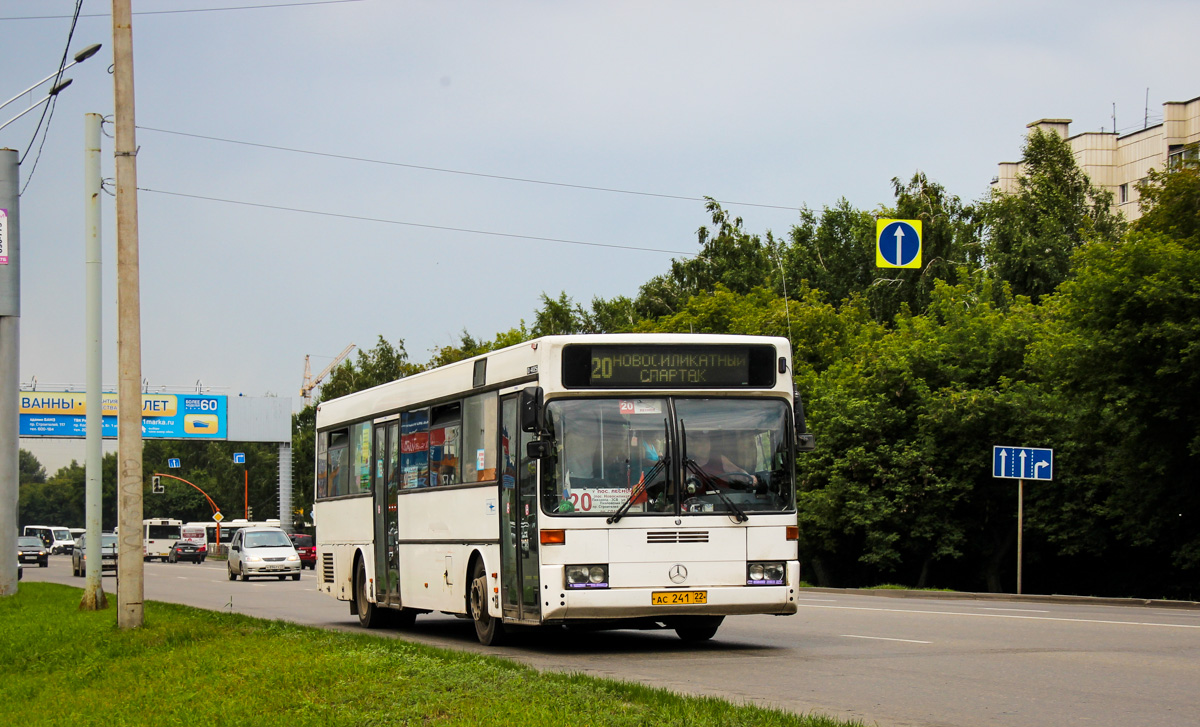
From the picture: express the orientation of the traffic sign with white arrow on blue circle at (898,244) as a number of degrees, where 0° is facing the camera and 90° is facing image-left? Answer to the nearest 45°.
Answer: approximately 0°

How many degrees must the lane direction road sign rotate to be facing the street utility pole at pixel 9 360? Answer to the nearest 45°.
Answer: approximately 90° to its right

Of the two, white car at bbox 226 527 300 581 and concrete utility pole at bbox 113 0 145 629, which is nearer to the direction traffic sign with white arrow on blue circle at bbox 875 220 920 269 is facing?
the concrete utility pole

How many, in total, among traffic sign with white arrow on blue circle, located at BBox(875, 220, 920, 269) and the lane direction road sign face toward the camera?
2

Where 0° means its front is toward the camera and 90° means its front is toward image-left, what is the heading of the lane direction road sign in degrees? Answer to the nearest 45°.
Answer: approximately 0°

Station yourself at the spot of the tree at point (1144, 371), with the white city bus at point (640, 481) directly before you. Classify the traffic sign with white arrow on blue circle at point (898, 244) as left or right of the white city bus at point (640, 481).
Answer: right

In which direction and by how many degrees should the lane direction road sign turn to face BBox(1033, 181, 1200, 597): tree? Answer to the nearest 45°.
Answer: approximately 90° to its left
